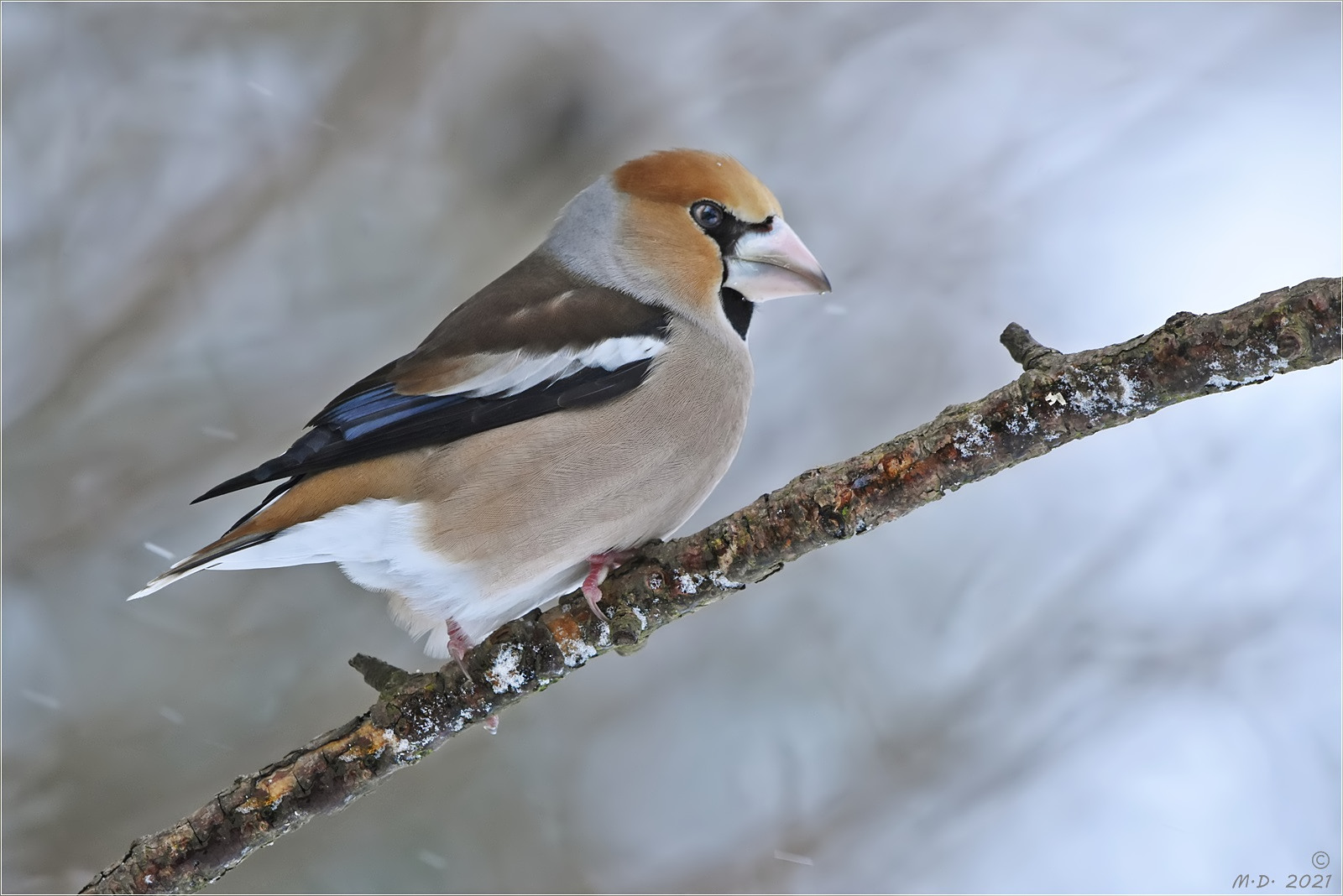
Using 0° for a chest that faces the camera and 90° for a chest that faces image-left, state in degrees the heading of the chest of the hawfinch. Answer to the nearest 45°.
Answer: approximately 270°
